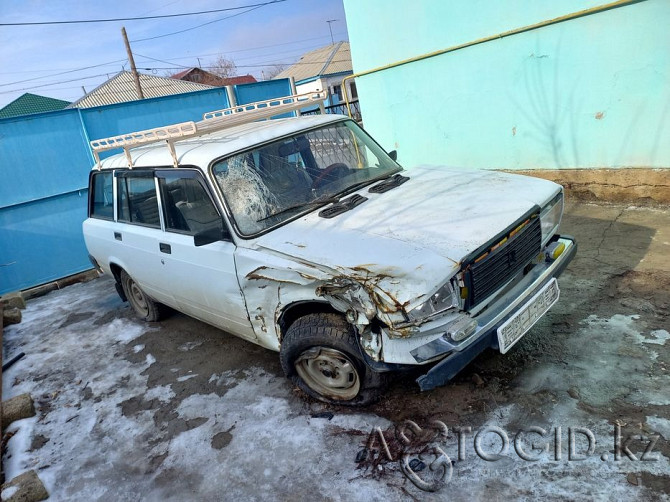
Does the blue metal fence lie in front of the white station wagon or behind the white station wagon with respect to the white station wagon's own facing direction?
behind

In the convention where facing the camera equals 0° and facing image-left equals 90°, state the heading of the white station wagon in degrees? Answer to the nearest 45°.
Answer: approximately 315°
